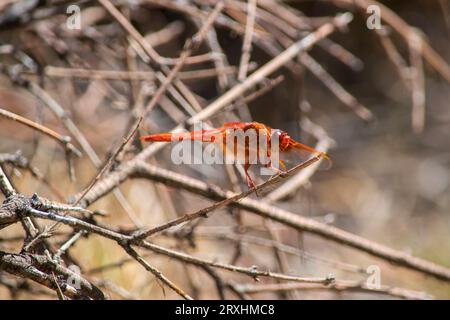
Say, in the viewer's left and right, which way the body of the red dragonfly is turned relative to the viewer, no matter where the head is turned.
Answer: facing to the right of the viewer
